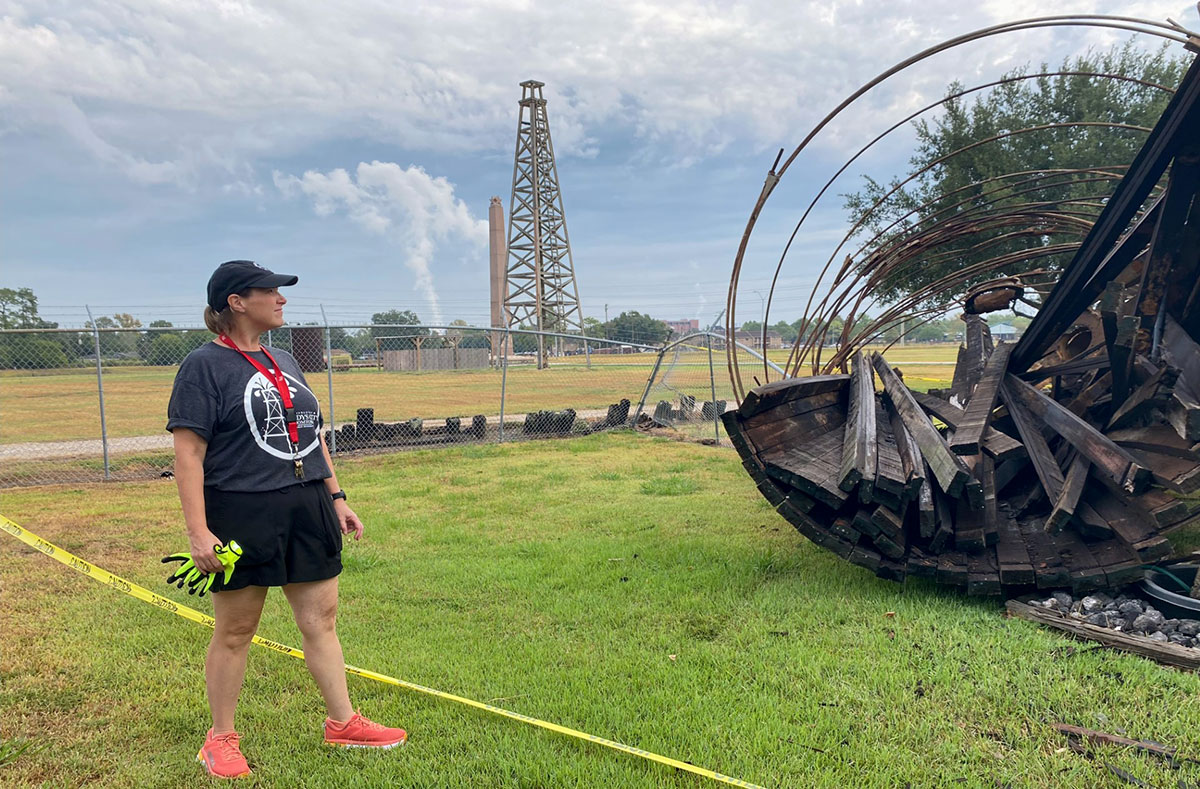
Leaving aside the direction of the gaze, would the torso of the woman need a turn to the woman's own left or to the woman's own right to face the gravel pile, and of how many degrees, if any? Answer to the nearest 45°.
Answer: approximately 45° to the woman's own left

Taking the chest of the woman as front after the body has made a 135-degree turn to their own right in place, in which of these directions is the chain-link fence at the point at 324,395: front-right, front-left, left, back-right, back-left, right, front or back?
right

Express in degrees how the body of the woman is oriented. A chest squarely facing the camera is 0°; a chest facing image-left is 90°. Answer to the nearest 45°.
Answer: approximately 315°

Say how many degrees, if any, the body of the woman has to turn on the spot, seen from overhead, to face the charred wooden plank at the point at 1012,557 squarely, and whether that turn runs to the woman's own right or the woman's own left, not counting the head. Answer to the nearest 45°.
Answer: approximately 45° to the woman's own left

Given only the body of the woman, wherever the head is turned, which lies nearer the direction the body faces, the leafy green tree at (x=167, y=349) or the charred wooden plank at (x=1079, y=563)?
the charred wooden plank

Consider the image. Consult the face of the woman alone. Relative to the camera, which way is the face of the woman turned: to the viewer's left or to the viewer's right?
to the viewer's right

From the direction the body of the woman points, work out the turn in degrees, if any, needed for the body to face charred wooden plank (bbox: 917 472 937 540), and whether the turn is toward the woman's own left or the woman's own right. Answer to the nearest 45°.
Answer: approximately 45° to the woman's own left
